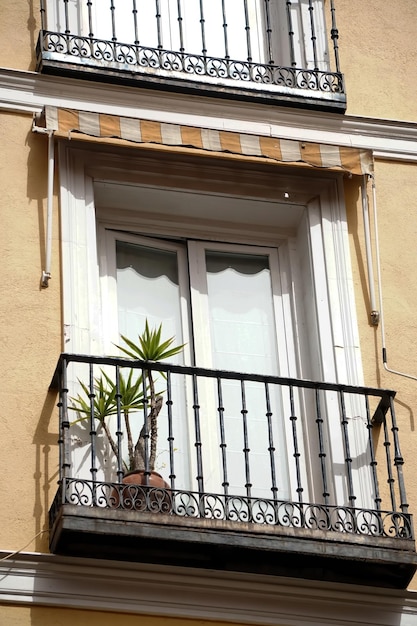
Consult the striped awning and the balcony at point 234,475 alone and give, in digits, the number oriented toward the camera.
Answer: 2

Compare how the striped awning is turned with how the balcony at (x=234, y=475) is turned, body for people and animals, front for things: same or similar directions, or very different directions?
same or similar directions

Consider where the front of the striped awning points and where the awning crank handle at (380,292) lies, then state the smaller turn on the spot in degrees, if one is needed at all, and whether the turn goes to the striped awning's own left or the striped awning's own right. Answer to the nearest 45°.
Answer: approximately 135° to the striped awning's own left

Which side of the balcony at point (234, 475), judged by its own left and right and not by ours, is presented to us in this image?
front
